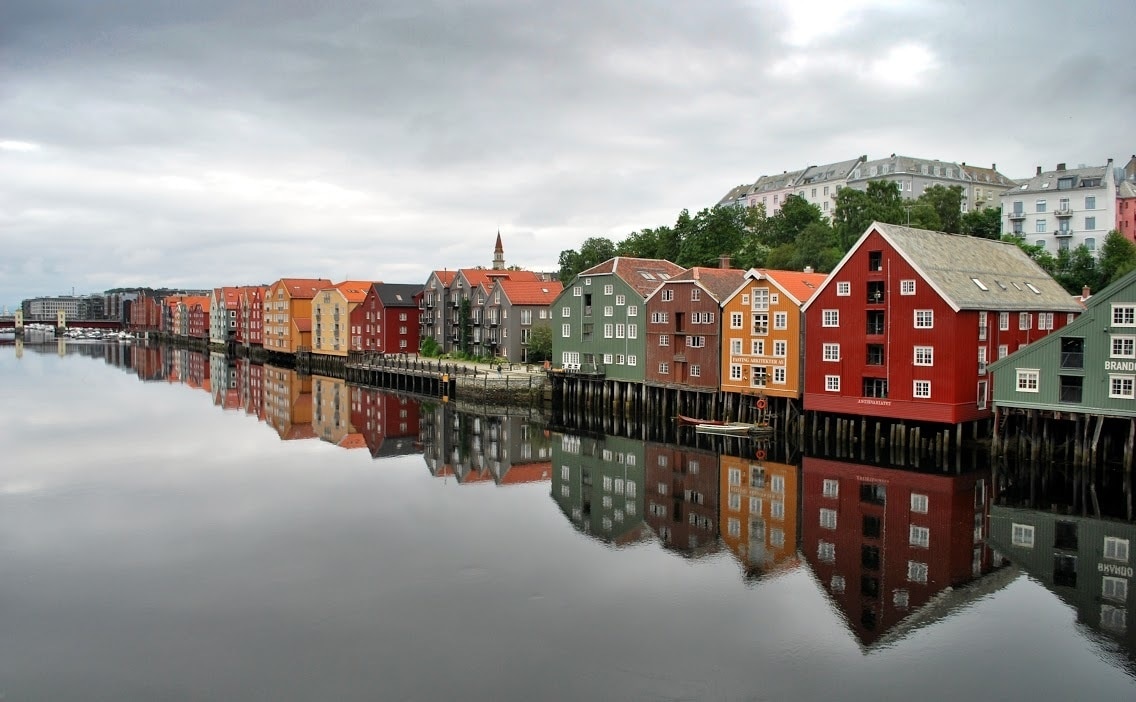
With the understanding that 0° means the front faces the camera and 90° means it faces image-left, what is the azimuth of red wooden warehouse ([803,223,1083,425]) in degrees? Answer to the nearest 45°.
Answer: approximately 45°
